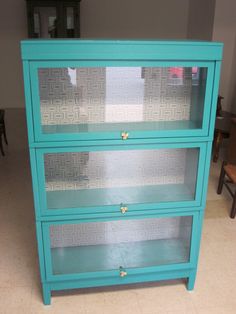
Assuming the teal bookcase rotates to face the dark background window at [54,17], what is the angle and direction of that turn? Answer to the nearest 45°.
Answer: approximately 180°

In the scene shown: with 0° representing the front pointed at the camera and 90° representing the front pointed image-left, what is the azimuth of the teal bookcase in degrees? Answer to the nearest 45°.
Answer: approximately 0°

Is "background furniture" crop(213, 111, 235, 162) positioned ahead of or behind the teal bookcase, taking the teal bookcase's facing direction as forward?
behind

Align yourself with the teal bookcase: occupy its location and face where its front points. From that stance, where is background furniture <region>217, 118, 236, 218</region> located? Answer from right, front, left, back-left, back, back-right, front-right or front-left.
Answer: back-left
